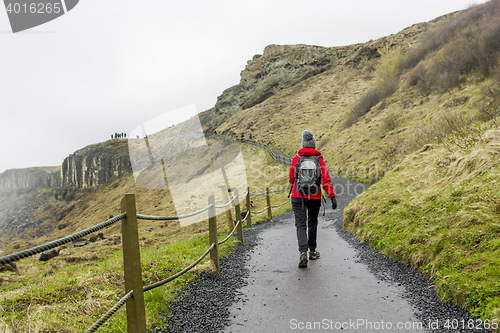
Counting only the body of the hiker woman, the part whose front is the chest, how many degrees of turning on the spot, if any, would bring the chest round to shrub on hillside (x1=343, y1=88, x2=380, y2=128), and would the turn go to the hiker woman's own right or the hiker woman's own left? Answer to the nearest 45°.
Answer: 0° — they already face it

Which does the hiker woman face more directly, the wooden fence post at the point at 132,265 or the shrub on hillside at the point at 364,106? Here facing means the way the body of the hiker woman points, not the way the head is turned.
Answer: the shrub on hillside

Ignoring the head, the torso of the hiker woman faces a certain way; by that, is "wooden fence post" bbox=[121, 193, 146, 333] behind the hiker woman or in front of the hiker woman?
behind

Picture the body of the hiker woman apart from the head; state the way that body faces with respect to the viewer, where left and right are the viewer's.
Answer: facing away from the viewer
